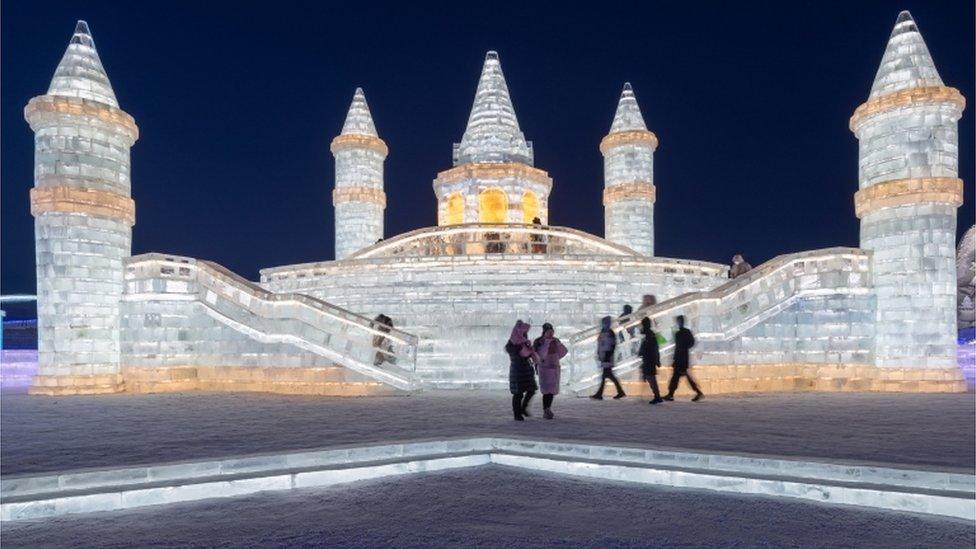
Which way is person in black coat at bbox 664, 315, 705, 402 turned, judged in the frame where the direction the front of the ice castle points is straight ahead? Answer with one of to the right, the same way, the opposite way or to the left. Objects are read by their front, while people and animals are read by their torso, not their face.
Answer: to the right

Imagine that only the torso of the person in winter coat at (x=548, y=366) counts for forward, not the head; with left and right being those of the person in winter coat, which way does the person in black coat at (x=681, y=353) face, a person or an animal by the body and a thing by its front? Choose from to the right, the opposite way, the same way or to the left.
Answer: to the right

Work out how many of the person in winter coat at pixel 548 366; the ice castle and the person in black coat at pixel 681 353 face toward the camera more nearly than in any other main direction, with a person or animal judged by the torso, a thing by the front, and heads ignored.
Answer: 2

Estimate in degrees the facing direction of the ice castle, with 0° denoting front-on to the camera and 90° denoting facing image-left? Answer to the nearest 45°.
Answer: approximately 0°

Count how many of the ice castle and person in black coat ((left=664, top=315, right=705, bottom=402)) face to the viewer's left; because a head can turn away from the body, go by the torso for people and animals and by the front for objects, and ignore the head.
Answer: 1

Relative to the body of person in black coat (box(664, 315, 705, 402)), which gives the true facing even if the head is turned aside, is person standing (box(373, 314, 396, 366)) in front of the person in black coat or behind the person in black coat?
in front

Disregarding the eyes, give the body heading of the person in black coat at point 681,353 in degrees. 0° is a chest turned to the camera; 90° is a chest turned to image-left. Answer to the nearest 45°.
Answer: approximately 90°
